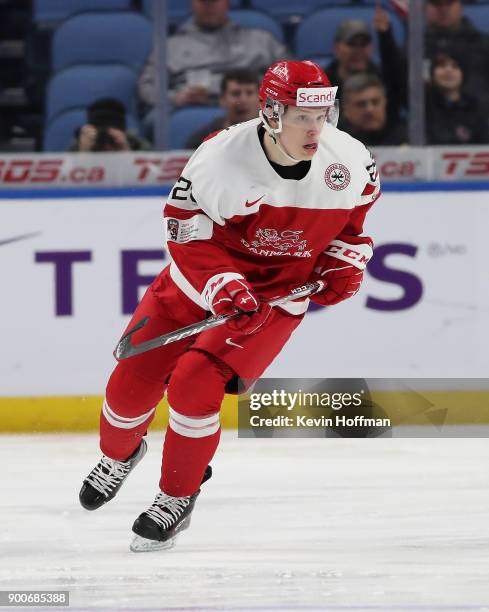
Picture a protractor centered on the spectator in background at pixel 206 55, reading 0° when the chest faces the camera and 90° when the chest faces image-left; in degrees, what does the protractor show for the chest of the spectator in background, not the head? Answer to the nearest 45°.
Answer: approximately 0°

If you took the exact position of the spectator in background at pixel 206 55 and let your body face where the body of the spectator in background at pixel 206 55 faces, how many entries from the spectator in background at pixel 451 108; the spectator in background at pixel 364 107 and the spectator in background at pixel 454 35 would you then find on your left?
3

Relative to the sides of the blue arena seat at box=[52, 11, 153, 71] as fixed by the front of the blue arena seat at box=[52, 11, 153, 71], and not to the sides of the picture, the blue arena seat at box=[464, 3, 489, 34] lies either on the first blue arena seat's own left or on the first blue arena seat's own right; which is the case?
on the first blue arena seat's own left
